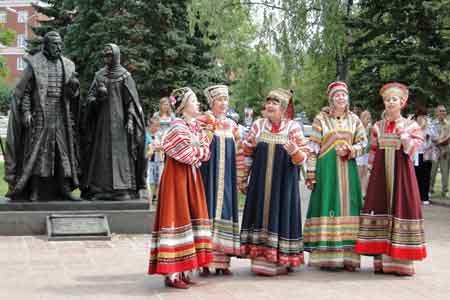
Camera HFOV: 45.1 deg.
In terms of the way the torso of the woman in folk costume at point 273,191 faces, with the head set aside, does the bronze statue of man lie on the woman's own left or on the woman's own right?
on the woman's own right

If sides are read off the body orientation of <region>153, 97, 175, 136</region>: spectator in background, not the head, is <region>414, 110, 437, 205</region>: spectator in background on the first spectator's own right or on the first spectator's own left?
on the first spectator's own left

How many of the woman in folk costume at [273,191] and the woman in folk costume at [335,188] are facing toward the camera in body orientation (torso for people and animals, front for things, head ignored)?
2

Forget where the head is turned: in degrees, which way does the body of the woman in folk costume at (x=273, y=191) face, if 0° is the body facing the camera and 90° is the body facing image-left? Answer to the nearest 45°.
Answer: approximately 0°

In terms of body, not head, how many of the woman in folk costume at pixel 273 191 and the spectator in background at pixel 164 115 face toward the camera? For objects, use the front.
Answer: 2
